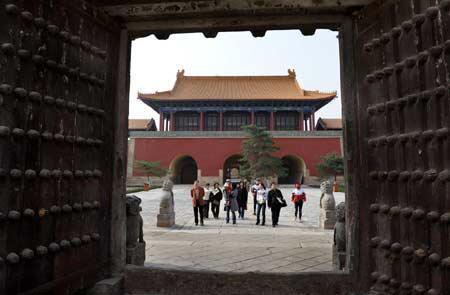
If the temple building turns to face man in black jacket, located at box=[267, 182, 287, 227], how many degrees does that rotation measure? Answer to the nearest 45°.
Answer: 0° — it already faces them

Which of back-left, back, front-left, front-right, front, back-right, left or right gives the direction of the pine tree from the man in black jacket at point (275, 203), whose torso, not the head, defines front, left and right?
back

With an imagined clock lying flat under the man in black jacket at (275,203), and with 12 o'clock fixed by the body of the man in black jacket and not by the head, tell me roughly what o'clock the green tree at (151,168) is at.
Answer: The green tree is roughly at 5 o'clock from the man in black jacket.

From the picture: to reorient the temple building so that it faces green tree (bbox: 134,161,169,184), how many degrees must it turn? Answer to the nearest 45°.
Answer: approximately 45° to its right

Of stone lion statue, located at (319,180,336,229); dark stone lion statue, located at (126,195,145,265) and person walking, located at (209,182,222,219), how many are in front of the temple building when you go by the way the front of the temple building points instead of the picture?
3

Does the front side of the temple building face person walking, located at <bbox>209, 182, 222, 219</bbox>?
yes

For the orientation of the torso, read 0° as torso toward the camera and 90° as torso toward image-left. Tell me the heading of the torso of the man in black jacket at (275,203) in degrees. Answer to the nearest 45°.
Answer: approximately 0°

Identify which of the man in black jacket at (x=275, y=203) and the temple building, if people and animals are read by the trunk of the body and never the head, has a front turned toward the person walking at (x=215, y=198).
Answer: the temple building

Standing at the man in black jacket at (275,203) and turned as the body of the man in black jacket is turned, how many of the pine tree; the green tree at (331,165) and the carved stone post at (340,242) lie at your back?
2

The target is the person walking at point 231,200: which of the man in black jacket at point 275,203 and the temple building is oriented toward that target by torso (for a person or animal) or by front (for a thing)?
the temple building

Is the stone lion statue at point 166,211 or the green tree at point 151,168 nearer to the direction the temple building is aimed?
the stone lion statue

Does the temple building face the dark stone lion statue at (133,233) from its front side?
yes
